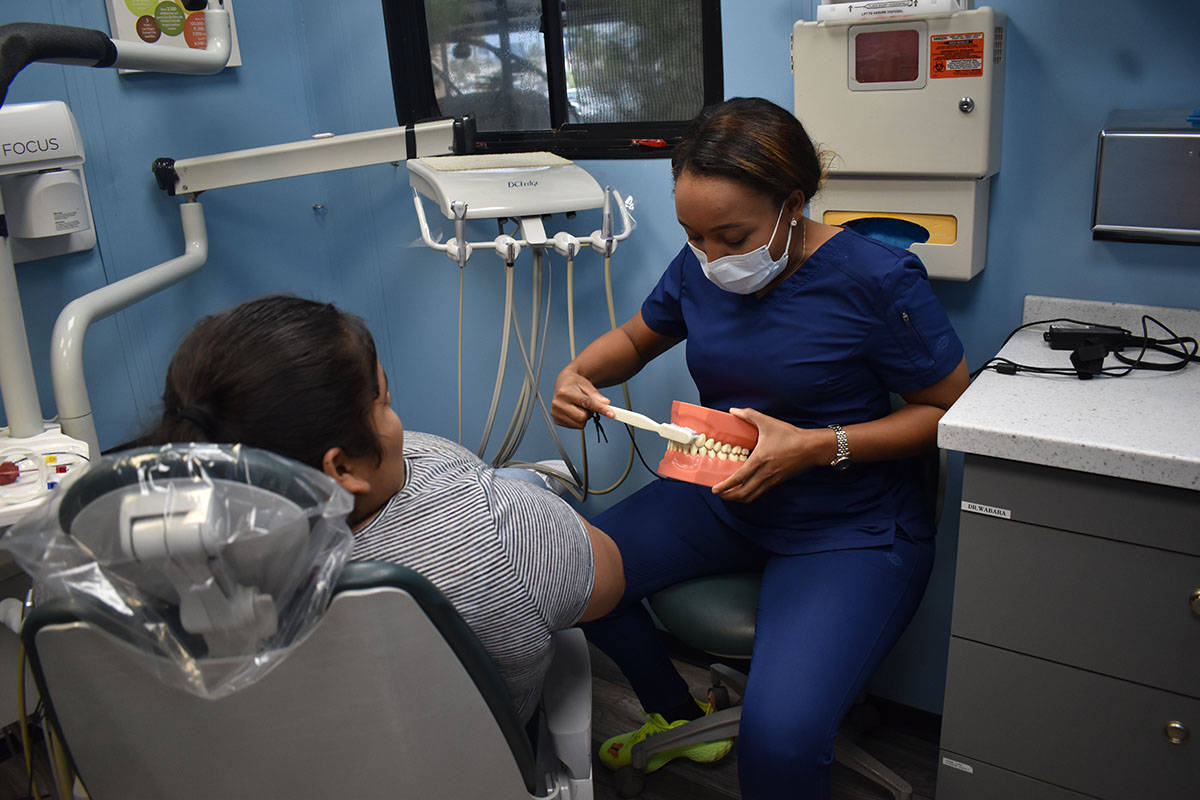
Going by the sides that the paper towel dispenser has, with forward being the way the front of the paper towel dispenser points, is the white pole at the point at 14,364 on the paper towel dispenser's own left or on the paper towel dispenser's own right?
on the paper towel dispenser's own right

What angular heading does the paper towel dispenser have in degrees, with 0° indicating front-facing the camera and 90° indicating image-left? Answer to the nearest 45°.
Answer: approximately 0°

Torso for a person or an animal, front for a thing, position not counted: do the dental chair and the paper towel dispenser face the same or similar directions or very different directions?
very different directions

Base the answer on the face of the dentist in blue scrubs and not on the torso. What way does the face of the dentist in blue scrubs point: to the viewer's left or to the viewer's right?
to the viewer's left

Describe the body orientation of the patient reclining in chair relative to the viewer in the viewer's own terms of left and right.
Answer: facing away from the viewer and to the right of the viewer

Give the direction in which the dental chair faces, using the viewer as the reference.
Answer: facing away from the viewer and to the right of the viewer

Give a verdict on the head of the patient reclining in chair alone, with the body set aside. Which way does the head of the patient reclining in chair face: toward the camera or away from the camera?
away from the camera

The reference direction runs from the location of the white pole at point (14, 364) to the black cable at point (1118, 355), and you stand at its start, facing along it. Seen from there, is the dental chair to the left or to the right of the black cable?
right

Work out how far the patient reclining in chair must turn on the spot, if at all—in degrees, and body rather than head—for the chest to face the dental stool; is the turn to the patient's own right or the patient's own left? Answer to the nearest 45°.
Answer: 0° — they already face it
